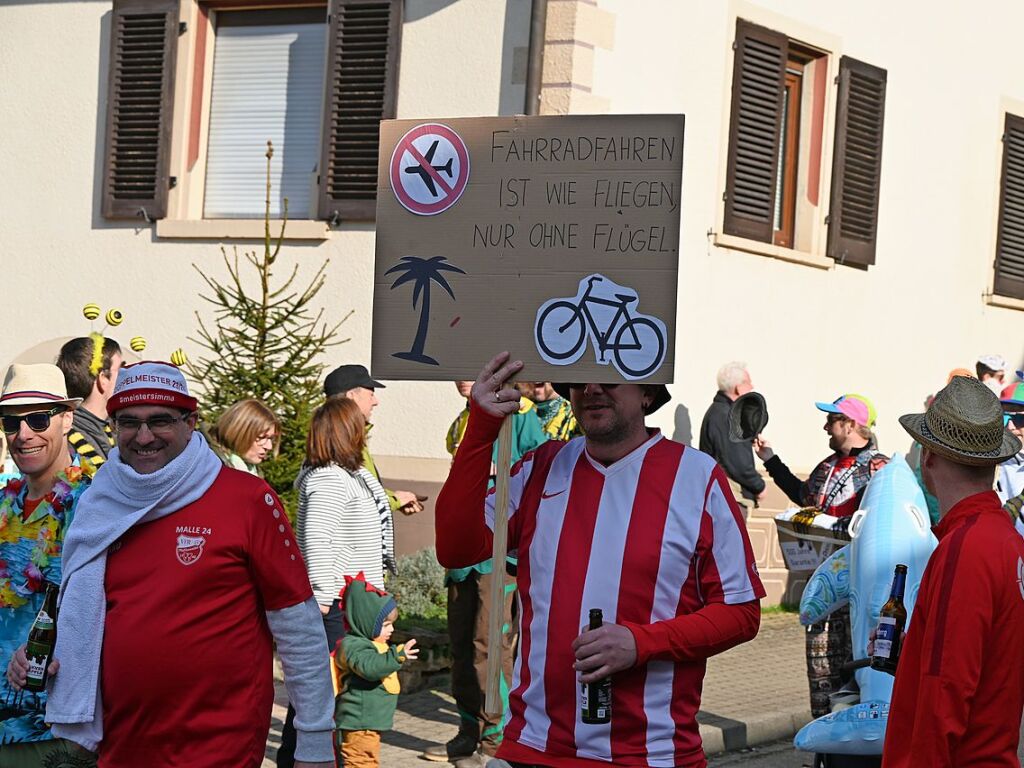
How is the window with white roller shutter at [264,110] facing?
toward the camera

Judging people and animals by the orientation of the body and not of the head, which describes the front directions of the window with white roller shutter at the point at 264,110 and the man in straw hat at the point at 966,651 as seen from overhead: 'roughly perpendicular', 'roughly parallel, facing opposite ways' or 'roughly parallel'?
roughly parallel, facing opposite ways

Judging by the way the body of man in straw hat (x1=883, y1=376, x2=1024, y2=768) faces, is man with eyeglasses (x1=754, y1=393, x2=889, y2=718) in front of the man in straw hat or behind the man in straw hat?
in front

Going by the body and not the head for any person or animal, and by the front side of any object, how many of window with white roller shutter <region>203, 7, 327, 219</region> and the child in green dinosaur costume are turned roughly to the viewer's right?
1

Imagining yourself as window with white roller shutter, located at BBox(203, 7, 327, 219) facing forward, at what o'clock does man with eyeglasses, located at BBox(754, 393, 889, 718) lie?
The man with eyeglasses is roughly at 11 o'clock from the window with white roller shutter.

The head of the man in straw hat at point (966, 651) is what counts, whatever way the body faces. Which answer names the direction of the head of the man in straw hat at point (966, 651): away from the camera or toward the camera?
away from the camera

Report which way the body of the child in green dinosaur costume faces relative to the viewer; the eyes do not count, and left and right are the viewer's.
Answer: facing to the right of the viewer

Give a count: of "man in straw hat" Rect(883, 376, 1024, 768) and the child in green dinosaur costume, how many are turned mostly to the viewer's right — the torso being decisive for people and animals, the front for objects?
1
